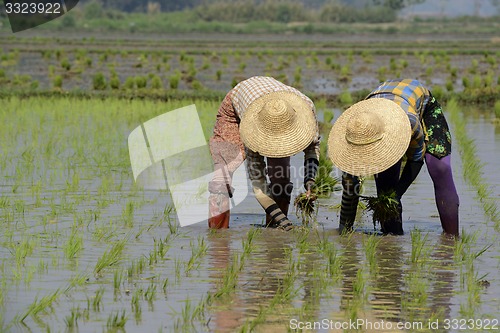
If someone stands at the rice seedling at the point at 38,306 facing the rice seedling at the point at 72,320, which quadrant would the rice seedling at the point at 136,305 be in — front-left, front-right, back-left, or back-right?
front-left

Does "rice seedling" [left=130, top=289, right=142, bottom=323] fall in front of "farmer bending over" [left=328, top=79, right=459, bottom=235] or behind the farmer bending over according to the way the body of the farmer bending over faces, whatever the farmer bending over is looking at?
in front

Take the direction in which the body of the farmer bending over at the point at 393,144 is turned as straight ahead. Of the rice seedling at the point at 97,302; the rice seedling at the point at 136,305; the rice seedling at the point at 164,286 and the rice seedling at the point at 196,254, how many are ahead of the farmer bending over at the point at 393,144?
4

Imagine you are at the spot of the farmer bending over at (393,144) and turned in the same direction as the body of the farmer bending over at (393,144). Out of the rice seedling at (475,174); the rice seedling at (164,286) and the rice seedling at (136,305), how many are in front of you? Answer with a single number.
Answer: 2

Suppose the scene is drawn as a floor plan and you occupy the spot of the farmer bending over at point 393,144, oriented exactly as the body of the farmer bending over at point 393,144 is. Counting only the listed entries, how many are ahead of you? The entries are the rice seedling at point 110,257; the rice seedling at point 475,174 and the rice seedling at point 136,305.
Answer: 2

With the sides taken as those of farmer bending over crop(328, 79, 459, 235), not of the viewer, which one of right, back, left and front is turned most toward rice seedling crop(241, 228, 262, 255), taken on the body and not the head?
front

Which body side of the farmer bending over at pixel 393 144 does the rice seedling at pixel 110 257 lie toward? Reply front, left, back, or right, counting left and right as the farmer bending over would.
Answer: front

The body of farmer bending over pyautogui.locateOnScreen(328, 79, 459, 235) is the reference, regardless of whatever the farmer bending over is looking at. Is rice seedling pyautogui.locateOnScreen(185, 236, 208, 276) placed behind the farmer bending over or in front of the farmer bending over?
in front

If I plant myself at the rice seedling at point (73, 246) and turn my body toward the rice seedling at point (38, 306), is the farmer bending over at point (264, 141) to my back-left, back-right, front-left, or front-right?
back-left

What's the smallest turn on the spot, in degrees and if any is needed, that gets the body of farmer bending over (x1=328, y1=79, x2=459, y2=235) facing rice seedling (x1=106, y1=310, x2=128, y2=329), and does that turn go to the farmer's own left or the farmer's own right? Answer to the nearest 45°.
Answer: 0° — they already face it

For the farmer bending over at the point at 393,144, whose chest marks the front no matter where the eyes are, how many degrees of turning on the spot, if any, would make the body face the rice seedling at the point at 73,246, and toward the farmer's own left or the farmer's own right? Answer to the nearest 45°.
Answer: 0° — they already face it

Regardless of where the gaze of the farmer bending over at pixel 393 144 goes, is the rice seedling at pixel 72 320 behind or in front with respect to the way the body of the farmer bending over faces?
in front

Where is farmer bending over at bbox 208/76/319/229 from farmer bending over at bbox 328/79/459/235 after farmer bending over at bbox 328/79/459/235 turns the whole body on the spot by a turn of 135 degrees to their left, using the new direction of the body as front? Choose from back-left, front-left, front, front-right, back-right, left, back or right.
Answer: back

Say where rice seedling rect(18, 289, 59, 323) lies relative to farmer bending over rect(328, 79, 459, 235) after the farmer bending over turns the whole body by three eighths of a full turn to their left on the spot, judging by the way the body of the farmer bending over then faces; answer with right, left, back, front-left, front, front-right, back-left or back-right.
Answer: back-right

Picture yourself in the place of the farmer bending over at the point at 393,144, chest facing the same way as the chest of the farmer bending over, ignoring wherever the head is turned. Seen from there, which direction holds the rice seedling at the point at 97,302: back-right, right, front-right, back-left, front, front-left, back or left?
front

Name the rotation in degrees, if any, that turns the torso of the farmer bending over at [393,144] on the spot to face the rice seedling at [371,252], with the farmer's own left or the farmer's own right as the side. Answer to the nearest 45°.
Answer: approximately 45° to the farmer's own left

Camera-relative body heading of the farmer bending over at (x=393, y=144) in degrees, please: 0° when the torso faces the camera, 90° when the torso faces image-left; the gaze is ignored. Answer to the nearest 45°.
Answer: approximately 45°
